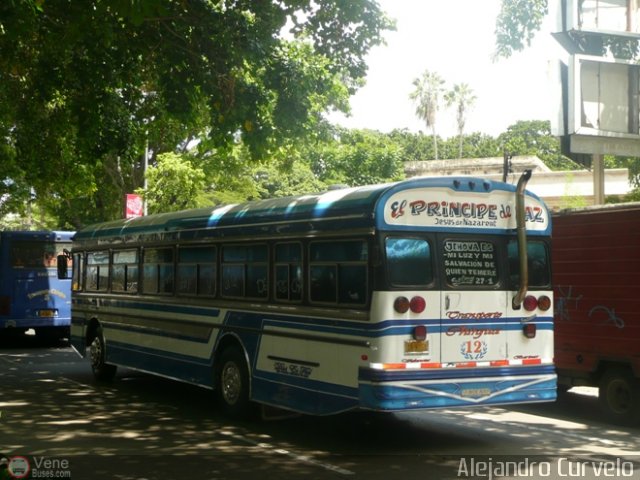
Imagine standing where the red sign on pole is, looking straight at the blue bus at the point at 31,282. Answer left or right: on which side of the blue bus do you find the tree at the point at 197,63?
left

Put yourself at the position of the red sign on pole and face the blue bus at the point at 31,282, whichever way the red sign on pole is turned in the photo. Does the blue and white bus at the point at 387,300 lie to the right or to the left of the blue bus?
left

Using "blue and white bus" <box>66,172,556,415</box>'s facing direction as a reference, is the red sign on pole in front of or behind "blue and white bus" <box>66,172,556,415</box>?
in front

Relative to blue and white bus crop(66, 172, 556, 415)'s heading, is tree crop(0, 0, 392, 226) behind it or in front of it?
in front

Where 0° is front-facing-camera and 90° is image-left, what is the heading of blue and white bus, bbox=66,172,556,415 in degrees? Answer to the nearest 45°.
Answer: approximately 135°

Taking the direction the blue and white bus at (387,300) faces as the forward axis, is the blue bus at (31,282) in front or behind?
in front
